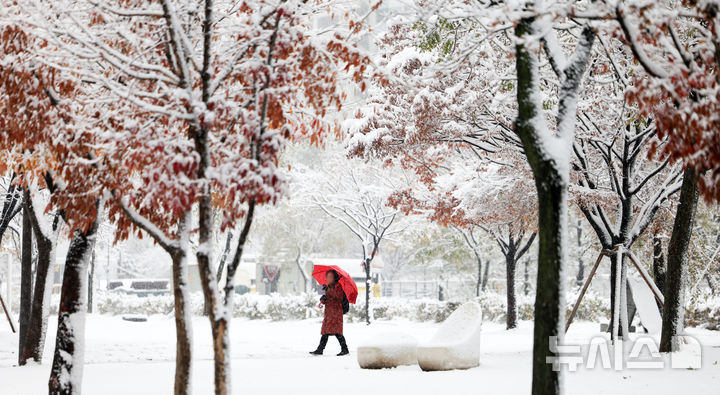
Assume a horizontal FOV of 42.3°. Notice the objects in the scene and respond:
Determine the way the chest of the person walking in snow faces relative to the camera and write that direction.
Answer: to the viewer's left

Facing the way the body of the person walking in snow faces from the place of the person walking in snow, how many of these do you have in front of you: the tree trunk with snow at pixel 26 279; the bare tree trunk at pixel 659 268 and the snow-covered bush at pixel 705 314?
1

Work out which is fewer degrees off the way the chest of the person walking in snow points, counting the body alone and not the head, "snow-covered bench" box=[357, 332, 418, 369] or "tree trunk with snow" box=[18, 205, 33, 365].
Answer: the tree trunk with snow

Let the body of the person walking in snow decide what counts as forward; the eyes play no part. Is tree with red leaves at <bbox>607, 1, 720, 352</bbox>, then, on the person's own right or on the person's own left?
on the person's own left

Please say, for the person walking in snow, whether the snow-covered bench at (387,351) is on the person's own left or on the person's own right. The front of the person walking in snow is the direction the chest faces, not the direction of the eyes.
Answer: on the person's own left

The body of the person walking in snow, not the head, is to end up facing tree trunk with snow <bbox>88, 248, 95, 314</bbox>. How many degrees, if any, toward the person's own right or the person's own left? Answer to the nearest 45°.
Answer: approximately 45° to the person's own right

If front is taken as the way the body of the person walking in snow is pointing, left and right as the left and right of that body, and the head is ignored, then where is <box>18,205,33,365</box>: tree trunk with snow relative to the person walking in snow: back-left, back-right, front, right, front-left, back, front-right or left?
front
